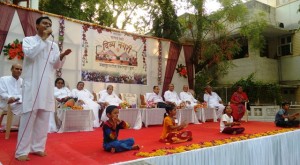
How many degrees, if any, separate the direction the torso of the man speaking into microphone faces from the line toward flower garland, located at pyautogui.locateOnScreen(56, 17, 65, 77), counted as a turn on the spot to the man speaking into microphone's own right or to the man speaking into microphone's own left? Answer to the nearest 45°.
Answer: approximately 135° to the man speaking into microphone's own left

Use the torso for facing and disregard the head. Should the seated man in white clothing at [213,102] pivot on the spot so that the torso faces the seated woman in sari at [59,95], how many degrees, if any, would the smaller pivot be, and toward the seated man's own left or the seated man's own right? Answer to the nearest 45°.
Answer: approximately 90° to the seated man's own right

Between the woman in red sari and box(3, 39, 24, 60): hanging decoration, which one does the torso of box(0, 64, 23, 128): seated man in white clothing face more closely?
the woman in red sari

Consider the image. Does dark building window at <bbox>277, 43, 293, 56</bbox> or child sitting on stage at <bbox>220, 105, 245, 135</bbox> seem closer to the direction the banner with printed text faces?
the child sitting on stage

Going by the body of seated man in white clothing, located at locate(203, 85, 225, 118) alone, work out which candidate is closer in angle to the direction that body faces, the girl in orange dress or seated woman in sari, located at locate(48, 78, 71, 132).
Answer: the girl in orange dress

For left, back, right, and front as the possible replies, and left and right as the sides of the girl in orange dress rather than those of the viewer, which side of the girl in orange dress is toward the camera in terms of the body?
right

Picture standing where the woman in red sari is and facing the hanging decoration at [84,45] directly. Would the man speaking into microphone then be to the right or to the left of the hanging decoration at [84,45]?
left

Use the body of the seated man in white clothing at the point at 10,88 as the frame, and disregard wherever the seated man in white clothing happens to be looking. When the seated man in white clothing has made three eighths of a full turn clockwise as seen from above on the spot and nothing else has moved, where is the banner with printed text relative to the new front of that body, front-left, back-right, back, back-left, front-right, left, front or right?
back-right
